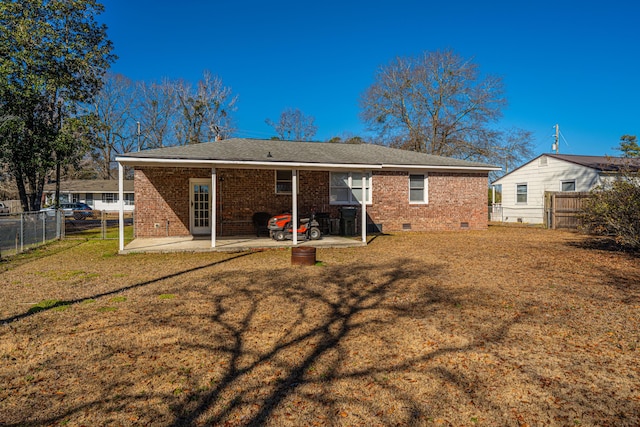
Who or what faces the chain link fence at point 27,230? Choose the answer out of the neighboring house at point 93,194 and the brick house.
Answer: the neighboring house

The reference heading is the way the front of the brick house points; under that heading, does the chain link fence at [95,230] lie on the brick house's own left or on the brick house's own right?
on the brick house's own left

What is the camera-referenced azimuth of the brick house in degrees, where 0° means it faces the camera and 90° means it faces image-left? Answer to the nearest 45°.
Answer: approximately 180°

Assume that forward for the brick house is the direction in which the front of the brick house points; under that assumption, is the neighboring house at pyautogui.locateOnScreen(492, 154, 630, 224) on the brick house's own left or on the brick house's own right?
on the brick house's own right

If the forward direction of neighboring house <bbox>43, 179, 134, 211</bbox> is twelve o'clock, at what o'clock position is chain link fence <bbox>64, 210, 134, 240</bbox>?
The chain link fence is roughly at 12 o'clock from the neighboring house.

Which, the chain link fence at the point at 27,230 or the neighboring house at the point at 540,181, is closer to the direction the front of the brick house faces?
the neighboring house

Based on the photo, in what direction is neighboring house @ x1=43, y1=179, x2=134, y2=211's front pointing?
toward the camera

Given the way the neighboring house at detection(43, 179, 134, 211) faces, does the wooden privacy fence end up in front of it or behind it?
in front

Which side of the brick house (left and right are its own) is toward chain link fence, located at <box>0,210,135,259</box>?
left

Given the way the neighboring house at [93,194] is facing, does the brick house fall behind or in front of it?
in front

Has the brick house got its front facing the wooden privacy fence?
no

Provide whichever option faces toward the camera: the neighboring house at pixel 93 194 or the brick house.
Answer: the neighboring house

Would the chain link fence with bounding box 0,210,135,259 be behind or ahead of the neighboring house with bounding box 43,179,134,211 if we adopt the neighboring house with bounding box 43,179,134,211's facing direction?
ahead

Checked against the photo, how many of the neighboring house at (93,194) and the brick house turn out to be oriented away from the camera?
1

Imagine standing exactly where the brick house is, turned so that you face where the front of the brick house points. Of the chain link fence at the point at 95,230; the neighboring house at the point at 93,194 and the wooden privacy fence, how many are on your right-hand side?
1
